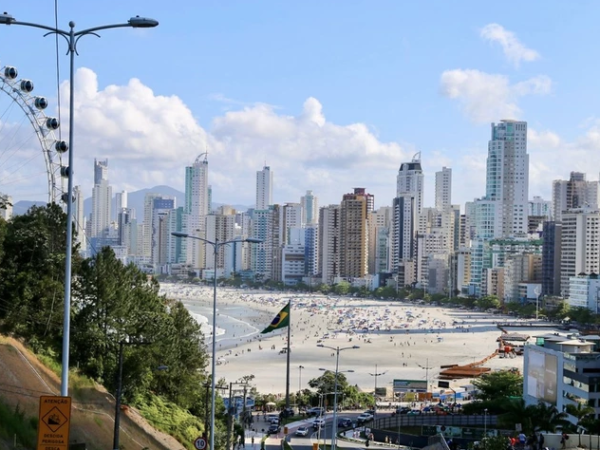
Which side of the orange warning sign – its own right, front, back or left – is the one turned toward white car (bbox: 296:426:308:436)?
back

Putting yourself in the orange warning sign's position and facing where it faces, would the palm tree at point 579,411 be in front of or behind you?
behind

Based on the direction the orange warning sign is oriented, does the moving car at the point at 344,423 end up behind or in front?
behind

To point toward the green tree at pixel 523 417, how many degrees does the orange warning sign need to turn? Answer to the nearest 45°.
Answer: approximately 135° to its left

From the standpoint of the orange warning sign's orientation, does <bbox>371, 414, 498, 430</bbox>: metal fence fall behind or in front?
behind

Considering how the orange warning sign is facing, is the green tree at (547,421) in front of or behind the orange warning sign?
behind

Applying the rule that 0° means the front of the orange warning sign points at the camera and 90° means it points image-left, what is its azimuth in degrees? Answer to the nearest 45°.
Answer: approximately 0°

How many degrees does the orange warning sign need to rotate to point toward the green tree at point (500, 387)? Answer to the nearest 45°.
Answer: approximately 135° to its left

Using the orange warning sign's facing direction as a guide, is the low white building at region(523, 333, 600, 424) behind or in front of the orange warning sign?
behind

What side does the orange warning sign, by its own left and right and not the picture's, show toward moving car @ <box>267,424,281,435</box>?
back
